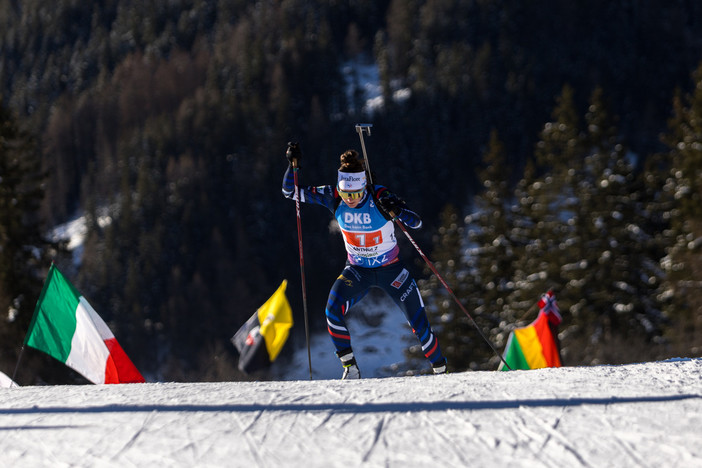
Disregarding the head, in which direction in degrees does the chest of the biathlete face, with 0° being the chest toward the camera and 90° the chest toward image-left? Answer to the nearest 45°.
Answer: approximately 0°

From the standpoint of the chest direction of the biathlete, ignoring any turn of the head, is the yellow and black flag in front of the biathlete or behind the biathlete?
behind

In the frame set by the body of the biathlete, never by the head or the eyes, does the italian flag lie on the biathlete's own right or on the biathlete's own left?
on the biathlete's own right

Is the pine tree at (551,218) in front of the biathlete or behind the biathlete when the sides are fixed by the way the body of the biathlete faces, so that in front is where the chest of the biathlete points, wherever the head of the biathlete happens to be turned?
behind

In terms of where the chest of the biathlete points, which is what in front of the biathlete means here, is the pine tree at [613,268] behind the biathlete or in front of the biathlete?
behind

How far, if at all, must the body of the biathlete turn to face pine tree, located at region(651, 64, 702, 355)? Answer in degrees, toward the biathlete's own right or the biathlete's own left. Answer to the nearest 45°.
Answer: approximately 135° to the biathlete's own left
